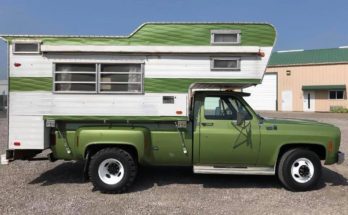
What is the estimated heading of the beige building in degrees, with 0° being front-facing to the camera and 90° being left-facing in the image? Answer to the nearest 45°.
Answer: approximately 0°

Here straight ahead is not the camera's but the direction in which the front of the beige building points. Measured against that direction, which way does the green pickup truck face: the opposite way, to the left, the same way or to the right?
to the left

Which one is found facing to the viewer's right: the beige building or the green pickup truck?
the green pickup truck

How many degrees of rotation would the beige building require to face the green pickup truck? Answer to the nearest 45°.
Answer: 0° — it already faces it

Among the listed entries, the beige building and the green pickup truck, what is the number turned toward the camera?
1

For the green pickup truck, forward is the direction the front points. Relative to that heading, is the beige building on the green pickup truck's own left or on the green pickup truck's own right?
on the green pickup truck's own left

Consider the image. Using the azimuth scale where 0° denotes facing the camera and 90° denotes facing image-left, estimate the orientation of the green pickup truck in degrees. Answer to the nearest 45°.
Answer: approximately 270°
